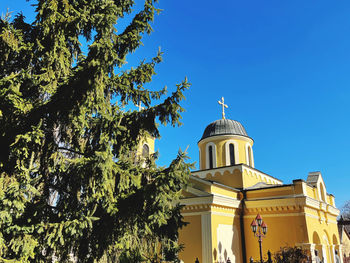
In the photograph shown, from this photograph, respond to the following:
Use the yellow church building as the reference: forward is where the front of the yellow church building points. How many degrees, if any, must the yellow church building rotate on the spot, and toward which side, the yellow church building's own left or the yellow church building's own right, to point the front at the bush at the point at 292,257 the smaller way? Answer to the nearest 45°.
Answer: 0° — it already faces it

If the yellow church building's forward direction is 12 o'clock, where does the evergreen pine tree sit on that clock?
The evergreen pine tree is roughly at 2 o'clock from the yellow church building.
